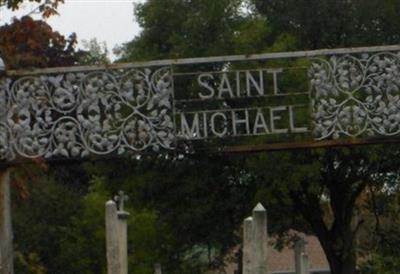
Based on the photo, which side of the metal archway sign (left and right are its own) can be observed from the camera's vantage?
front

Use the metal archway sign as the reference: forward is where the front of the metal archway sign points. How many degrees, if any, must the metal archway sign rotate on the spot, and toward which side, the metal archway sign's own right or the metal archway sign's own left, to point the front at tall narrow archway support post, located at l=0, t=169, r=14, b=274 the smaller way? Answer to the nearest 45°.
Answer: approximately 90° to the metal archway sign's own right

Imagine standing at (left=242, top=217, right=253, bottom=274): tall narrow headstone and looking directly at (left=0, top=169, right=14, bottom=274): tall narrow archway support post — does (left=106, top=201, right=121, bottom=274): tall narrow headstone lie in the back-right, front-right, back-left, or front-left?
front-right
